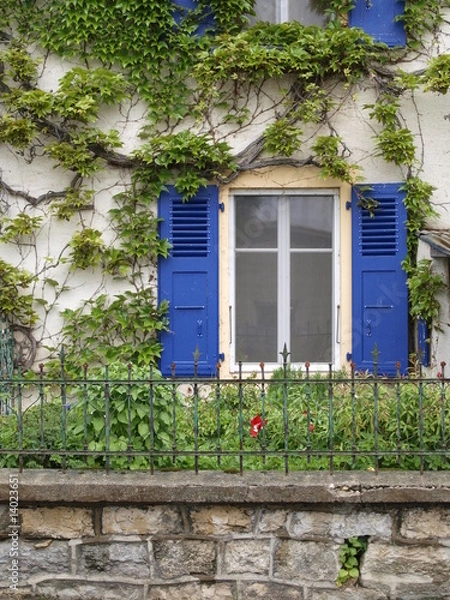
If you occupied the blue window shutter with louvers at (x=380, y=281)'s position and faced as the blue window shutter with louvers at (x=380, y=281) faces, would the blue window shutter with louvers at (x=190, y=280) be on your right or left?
on your right

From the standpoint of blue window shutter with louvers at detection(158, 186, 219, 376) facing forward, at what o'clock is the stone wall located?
The stone wall is roughly at 12 o'clock from the blue window shutter with louvers.

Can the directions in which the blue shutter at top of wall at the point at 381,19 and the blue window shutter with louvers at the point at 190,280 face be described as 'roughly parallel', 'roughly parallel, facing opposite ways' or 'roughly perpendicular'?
roughly parallel

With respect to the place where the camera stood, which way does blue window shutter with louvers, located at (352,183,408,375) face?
facing the viewer

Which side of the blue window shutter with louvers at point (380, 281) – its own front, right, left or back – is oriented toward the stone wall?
front

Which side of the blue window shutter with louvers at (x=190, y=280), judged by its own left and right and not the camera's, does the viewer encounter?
front

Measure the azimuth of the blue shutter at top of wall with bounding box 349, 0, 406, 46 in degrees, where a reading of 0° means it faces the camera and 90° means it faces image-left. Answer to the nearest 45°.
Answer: approximately 0°

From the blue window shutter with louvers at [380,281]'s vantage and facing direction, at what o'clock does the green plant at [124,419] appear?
The green plant is roughly at 1 o'clock from the blue window shutter with louvers.
